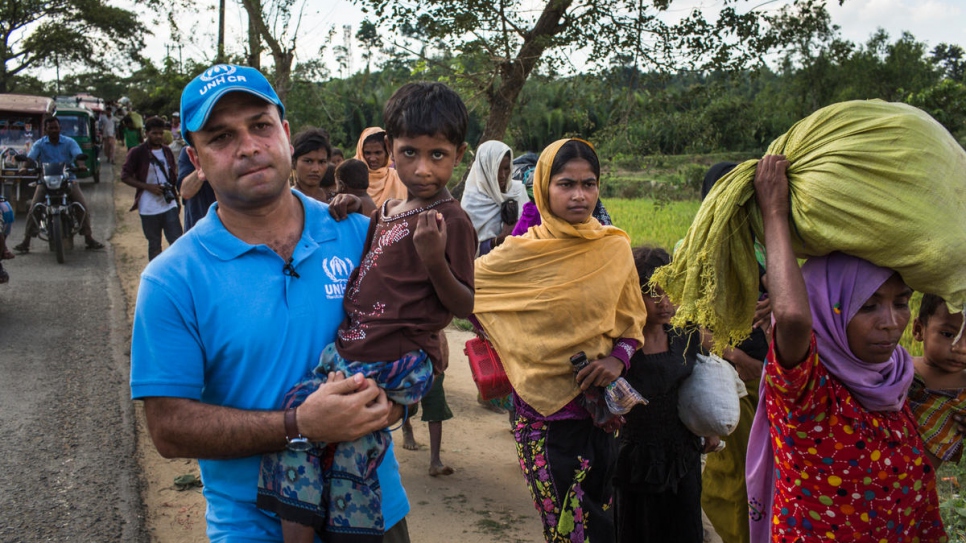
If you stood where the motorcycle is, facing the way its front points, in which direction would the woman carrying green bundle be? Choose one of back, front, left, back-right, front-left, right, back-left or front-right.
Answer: front

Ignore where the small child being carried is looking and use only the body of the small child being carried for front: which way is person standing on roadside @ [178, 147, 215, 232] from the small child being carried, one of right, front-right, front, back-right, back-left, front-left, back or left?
back-right

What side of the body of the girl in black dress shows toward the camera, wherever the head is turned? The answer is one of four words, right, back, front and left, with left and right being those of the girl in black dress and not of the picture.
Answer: front

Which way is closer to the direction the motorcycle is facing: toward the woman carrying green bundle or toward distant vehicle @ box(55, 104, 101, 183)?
the woman carrying green bundle

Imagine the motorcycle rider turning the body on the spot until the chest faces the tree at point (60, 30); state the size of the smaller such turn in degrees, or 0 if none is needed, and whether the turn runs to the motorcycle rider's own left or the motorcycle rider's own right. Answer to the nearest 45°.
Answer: approximately 180°

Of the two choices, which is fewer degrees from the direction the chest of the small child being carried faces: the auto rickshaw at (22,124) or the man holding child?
the man holding child

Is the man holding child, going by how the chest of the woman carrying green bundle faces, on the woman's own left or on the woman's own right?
on the woman's own right

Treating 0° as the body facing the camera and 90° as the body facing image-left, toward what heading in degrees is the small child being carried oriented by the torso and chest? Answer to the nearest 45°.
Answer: approximately 315°

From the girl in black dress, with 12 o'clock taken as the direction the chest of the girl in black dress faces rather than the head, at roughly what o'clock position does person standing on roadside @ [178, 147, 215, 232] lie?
The person standing on roadside is roughly at 4 o'clock from the girl in black dress.

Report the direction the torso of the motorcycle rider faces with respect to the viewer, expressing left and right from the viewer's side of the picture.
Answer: facing the viewer

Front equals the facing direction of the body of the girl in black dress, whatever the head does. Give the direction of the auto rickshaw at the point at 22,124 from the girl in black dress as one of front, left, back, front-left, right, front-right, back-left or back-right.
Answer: back-right
